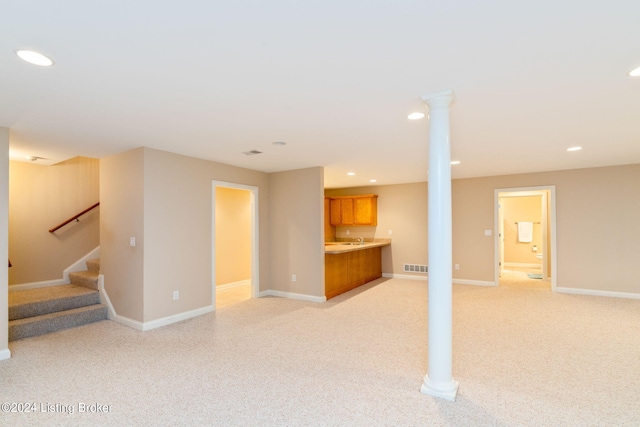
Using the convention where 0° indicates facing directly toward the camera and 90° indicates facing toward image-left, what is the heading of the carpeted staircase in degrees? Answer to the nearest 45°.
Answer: approximately 315°

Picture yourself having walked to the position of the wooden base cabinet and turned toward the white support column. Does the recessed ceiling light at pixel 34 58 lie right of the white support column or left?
right

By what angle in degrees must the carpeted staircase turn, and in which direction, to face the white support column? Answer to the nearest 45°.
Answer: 0° — it already faces it
